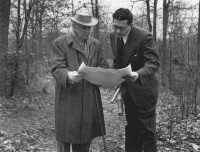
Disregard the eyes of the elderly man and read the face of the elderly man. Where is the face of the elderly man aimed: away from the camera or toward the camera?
toward the camera

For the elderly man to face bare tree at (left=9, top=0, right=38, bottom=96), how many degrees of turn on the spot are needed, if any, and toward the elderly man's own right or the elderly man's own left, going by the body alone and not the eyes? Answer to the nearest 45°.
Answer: approximately 135° to the elderly man's own left

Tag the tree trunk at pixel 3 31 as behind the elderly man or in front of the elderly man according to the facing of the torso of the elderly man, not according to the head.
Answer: behind

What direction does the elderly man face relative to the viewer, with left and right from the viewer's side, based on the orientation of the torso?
facing the viewer and to the right of the viewer
